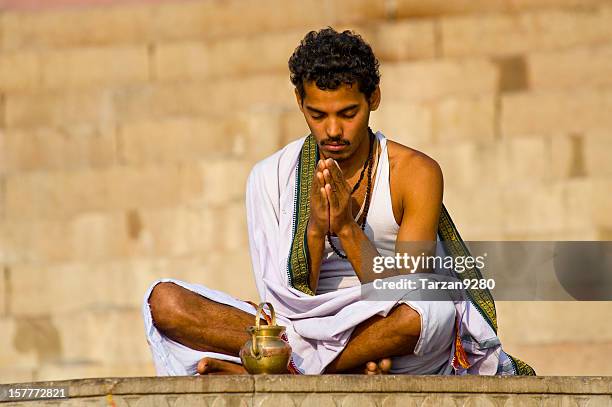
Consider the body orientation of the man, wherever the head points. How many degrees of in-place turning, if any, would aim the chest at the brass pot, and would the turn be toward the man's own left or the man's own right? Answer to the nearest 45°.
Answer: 0° — they already face it

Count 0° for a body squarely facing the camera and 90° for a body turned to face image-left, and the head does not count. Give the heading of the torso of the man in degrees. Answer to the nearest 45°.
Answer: approximately 45°
